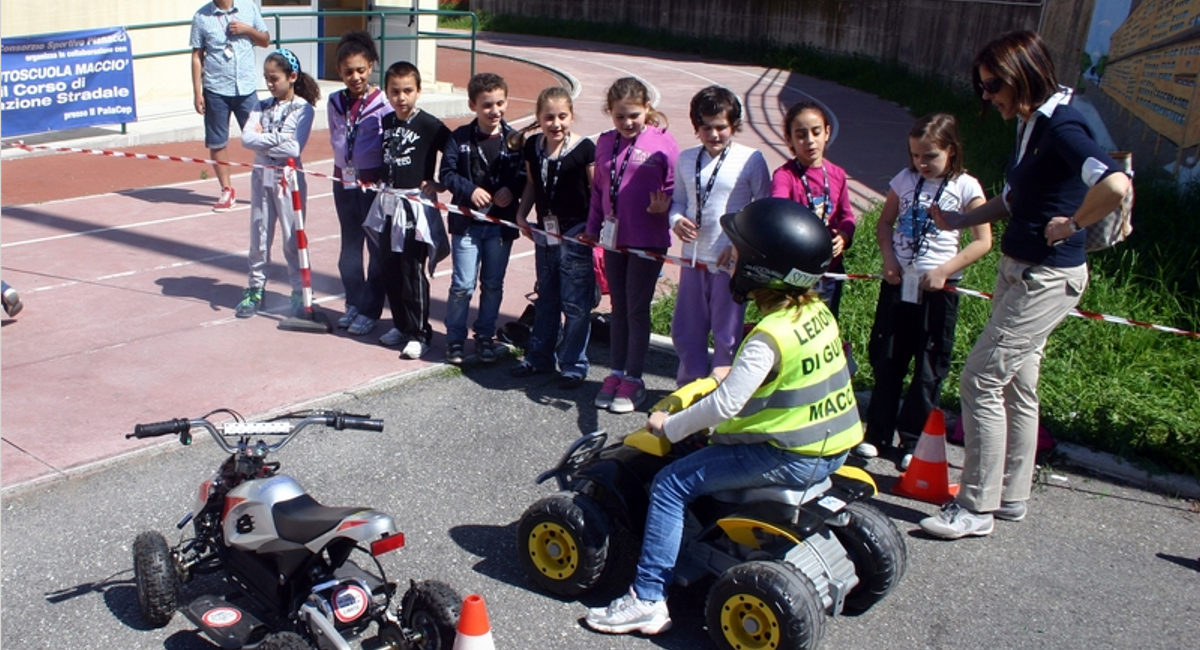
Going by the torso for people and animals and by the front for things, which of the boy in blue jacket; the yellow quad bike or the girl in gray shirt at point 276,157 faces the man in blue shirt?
the yellow quad bike

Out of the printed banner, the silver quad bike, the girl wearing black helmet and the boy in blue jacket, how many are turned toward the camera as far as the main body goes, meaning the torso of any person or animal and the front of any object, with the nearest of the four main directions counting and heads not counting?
2

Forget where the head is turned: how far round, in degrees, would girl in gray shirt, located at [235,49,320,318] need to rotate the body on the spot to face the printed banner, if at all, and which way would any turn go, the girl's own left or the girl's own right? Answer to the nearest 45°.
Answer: approximately 135° to the girl's own right

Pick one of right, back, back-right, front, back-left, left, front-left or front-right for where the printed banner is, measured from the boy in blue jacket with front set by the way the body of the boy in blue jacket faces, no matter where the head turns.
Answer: back-right

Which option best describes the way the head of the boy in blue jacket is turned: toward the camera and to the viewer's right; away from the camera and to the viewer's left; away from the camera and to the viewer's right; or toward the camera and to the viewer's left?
toward the camera and to the viewer's right

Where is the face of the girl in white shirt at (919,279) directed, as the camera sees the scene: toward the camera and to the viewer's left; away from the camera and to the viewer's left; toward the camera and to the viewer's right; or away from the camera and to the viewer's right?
toward the camera and to the viewer's left

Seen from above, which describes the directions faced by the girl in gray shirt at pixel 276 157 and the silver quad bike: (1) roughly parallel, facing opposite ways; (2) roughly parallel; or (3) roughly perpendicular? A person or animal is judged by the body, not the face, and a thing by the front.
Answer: roughly perpendicular

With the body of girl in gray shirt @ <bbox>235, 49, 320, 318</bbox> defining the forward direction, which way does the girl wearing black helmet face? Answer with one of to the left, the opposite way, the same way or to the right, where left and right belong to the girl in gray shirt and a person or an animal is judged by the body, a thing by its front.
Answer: to the right

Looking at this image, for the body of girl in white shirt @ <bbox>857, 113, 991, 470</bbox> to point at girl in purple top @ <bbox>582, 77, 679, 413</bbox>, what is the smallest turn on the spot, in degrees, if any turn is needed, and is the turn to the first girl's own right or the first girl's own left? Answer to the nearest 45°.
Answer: approximately 45° to the first girl's own right

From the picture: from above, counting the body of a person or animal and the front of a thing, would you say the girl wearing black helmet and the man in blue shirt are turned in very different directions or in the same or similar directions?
very different directions

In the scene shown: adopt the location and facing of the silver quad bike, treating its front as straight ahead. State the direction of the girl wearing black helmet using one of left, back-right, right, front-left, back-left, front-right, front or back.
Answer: back-right
